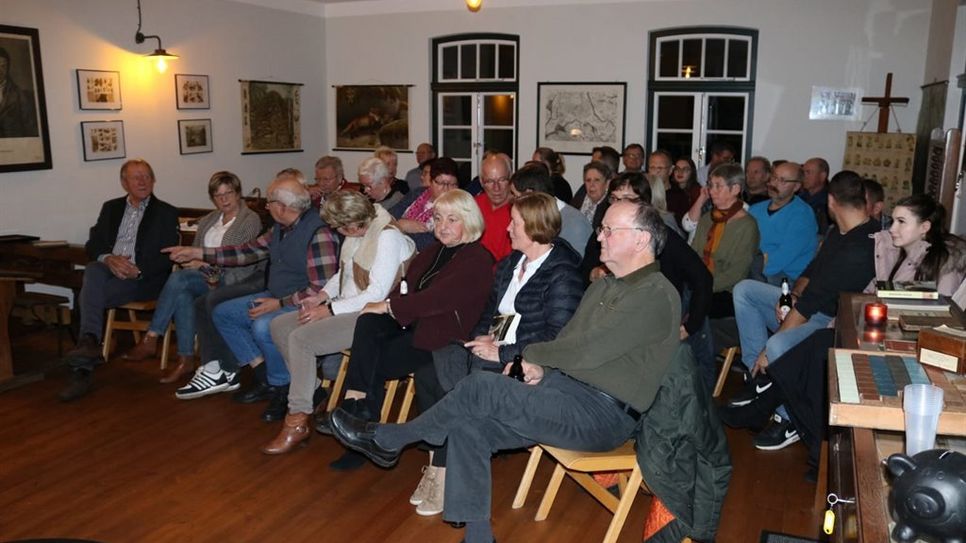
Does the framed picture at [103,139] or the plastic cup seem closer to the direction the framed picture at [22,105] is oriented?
the plastic cup

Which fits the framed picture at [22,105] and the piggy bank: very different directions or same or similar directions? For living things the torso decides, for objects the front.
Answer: very different directions

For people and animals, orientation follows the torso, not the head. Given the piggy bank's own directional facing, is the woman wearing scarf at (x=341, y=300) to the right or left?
on its right

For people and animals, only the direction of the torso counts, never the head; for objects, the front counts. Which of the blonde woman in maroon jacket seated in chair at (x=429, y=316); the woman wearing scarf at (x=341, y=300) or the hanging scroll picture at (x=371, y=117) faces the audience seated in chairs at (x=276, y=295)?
the hanging scroll picture

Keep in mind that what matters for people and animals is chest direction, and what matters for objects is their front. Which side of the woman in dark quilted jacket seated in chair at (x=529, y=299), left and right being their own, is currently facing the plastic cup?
left

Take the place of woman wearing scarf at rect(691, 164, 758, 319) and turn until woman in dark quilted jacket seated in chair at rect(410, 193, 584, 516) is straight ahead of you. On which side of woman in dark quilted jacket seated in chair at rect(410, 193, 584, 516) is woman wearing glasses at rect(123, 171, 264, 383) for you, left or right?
right

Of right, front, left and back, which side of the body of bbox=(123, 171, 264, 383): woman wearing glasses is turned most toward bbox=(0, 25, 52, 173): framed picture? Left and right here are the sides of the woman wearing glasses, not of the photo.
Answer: right

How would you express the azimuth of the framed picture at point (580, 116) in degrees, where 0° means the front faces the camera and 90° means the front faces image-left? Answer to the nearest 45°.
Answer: approximately 0°

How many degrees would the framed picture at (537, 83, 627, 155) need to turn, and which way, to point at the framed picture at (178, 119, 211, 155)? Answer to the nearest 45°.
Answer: approximately 90° to its right
